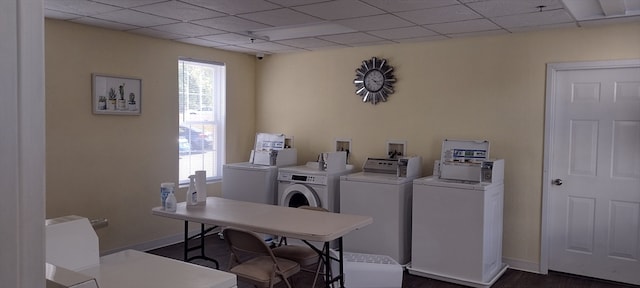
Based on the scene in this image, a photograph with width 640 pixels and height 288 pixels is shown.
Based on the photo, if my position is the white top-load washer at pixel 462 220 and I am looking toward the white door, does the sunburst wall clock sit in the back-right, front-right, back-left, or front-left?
back-left

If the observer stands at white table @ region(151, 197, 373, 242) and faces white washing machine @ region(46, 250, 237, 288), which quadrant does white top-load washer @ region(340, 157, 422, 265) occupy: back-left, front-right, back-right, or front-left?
back-left

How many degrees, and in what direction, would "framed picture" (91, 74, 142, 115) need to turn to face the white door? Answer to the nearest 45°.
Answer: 0° — it already faces it

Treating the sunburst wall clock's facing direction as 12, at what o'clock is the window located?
The window is roughly at 3 o'clock from the sunburst wall clock.

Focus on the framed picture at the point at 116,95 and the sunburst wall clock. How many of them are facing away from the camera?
0

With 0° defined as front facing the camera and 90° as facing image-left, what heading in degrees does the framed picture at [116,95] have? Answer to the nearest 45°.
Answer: approximately 315°

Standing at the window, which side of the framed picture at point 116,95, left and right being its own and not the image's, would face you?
left

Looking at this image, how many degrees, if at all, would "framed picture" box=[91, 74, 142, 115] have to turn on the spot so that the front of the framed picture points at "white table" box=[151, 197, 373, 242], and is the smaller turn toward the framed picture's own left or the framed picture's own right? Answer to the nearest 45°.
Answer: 0° — it already faces it

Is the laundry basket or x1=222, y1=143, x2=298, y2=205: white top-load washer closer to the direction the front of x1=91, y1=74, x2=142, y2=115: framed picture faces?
the laundry basket

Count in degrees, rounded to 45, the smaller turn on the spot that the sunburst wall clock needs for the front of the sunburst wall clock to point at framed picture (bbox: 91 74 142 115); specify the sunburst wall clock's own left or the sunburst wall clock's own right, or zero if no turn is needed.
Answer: approximately 90° to the sunburst wall clock's own right

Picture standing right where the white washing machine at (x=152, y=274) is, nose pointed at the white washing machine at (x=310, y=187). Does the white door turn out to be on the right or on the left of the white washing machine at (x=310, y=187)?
right

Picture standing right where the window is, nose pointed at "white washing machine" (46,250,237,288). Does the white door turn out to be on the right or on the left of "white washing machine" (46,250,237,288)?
left

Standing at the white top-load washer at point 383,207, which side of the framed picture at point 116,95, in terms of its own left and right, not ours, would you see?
front

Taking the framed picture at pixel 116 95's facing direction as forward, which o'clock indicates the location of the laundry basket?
The laundry basket is roughly at 12 o'clock from the framed picture.

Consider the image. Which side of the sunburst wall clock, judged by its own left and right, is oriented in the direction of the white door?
left

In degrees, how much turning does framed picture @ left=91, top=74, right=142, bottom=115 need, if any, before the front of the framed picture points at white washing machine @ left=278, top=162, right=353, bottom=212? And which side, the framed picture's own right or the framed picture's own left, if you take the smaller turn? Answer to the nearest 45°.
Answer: approximately 45° to the framed picture's own left

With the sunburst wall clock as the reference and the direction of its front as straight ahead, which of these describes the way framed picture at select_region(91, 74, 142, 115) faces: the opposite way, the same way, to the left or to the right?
to the left

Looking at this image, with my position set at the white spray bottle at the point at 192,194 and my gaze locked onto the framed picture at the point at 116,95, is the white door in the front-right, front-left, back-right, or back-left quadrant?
back-right
